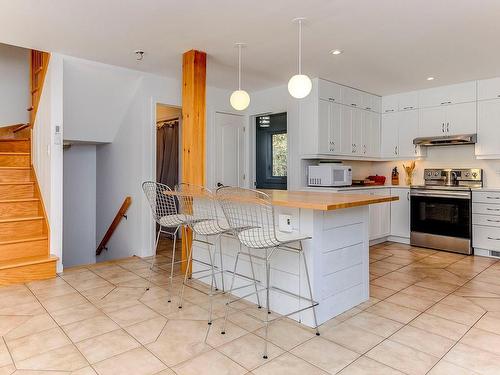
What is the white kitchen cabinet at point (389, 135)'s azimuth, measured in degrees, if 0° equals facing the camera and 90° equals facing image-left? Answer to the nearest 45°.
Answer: approximately 0°

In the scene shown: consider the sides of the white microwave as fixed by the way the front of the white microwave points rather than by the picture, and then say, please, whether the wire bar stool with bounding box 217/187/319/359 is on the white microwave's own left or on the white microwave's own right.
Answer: on the white microwave's own right

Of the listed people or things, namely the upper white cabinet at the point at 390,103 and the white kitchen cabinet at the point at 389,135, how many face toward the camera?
2

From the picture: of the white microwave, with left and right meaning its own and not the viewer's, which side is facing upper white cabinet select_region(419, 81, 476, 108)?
left

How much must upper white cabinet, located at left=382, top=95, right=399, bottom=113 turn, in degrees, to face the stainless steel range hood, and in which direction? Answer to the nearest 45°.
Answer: approximately 45° to its left

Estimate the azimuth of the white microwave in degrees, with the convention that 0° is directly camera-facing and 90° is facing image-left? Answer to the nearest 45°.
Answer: approximately 315°
